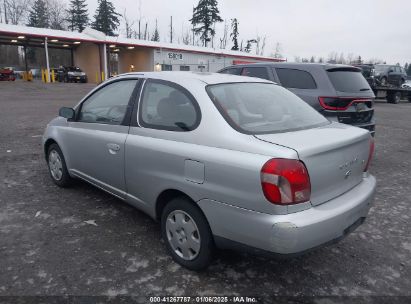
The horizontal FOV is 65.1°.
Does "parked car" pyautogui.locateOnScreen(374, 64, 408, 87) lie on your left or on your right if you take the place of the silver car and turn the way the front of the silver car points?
on your right

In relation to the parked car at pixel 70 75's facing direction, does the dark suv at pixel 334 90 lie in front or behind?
in front

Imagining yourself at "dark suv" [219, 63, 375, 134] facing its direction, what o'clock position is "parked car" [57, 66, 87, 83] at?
The parked car is roughly at 12 o'clock from the dark suv.

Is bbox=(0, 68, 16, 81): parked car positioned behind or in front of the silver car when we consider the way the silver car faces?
in front

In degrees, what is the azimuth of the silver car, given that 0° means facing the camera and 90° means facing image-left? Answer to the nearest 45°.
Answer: approximately 135°

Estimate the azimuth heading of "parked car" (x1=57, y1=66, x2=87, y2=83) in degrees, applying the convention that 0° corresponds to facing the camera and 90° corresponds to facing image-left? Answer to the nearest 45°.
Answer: approximately 315°

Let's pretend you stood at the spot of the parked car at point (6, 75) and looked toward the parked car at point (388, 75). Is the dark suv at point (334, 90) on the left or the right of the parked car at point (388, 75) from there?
right

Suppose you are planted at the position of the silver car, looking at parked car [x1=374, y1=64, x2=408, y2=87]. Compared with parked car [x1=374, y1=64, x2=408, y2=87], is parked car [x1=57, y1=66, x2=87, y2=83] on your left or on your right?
left

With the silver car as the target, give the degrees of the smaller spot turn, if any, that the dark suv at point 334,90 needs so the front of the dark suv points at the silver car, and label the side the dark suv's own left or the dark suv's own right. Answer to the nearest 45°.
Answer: approximately 135° to the dark suv's own left

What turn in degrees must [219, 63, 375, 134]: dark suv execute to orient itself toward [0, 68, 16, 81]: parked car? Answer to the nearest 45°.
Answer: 0° — it already faces it

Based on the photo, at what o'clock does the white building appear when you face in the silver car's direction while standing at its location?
The white building is roughly at 1 o'clock from the silver car.

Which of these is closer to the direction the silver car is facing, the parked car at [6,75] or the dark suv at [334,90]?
the parked car

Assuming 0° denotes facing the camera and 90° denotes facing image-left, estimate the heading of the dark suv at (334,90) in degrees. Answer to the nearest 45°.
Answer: approximately 135°
